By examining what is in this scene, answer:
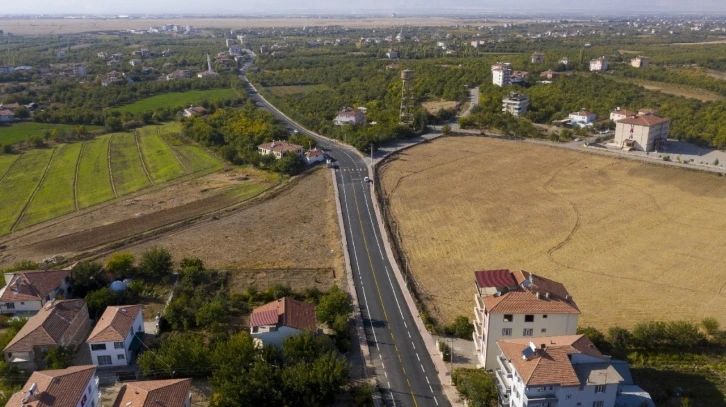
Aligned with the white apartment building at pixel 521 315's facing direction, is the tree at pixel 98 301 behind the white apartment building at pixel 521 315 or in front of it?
in front

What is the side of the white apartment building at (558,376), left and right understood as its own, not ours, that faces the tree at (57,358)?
front

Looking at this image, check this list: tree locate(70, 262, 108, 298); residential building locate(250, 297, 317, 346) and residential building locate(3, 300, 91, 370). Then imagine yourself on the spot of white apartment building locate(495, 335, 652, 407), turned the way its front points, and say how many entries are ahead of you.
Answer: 3

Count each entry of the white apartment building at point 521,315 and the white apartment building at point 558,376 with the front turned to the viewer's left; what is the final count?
2

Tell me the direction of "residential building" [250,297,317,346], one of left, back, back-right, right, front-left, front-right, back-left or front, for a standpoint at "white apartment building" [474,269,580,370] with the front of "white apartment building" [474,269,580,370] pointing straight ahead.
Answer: front

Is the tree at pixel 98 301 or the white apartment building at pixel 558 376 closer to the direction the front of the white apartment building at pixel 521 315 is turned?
the tree

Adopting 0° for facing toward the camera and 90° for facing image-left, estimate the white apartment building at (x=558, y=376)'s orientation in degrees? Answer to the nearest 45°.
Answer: approximately 90°

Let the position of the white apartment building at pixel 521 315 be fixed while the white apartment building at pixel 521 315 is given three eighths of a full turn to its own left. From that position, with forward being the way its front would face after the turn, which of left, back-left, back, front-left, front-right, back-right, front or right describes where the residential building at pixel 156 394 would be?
right

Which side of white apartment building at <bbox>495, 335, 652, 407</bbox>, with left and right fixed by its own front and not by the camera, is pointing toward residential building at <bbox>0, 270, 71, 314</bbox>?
front

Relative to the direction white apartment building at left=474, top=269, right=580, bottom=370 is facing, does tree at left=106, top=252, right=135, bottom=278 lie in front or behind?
in front

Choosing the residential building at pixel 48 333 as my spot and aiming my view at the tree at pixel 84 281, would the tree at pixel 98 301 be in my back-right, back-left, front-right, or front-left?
front-right

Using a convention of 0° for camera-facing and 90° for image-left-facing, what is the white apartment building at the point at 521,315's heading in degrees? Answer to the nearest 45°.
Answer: approximately 90°

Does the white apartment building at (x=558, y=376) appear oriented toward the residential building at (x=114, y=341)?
yes

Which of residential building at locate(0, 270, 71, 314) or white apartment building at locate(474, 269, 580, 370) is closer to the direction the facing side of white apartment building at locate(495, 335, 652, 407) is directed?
the residential building

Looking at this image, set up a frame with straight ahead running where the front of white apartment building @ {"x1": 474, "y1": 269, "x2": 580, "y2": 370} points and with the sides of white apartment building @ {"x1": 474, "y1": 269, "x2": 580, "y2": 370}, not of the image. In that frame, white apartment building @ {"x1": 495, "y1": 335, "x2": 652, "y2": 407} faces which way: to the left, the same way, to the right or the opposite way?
the same way

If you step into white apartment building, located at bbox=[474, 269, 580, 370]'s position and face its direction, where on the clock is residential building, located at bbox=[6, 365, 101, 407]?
The residential building is roughly at 11 o'clock from the white apartment building.

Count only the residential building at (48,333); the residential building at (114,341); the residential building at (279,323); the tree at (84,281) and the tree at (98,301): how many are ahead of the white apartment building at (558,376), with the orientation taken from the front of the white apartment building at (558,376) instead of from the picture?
5

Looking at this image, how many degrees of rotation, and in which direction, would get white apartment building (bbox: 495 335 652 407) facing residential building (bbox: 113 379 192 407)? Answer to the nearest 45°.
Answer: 0° — it already faces it

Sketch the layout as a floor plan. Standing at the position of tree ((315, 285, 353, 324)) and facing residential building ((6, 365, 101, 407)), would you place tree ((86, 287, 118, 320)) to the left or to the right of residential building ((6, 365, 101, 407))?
right
